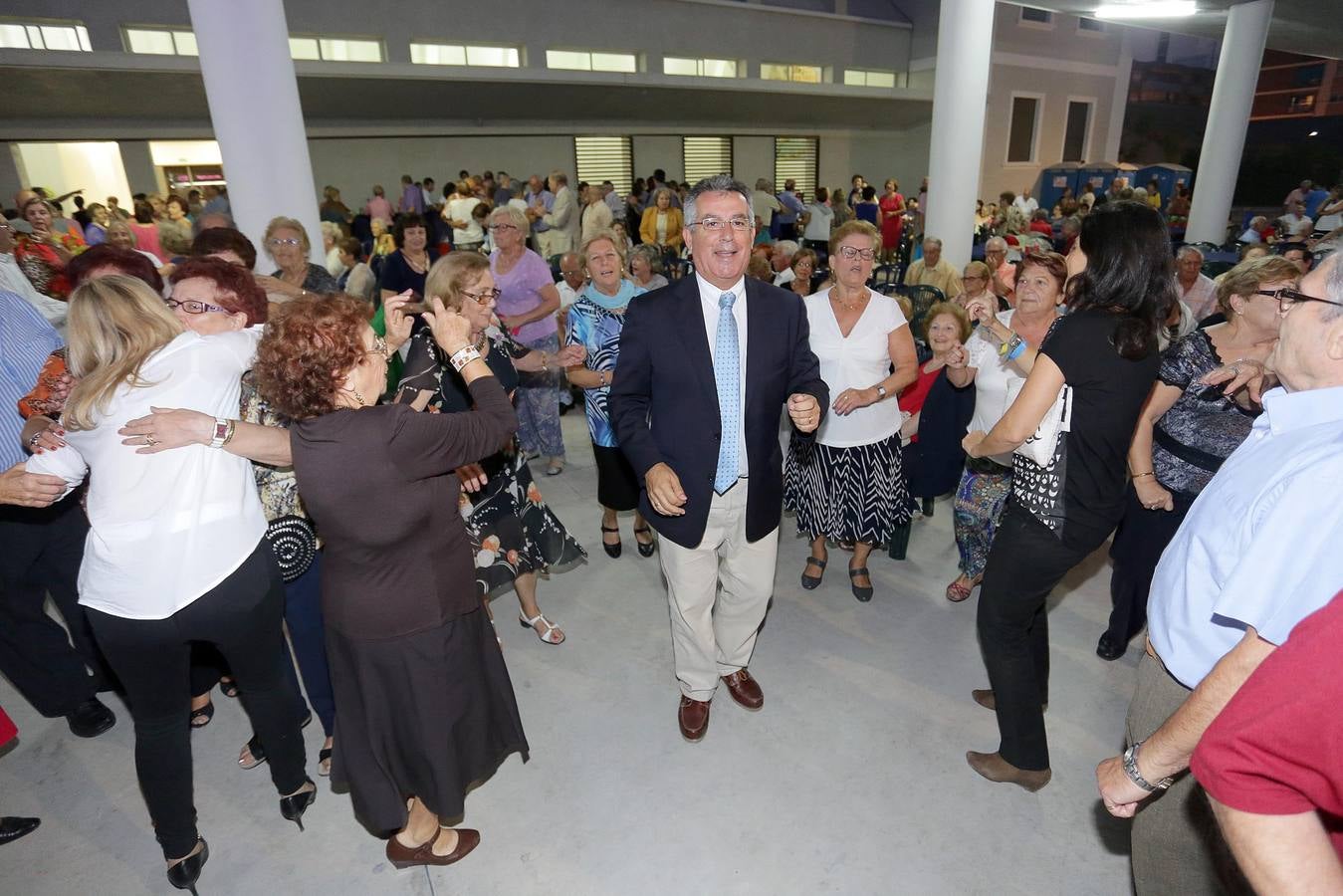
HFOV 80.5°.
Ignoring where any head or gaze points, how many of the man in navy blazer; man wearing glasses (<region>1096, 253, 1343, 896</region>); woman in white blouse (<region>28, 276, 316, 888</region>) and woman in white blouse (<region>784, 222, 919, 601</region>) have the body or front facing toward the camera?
2

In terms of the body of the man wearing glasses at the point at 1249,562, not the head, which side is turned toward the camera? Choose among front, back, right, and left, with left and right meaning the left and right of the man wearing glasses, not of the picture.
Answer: left

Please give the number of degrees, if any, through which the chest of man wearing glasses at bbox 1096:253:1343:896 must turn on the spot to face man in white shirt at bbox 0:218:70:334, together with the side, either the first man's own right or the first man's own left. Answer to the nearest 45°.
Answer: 0° — they already face them

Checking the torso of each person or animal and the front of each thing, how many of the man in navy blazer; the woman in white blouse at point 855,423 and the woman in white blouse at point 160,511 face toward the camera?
2

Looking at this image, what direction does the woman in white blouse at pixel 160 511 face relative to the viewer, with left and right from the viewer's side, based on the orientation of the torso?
facing away from the viewer

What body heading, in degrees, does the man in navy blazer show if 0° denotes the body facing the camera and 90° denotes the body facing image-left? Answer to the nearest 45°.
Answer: approximately 0°

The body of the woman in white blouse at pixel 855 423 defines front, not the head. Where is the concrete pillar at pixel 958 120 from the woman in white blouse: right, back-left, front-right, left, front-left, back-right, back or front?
back

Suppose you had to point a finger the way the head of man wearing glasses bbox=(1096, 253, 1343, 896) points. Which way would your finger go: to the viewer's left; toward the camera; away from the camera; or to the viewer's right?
to the viewer's left

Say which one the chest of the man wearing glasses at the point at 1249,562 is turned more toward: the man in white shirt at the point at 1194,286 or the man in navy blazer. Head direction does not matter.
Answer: the man in navy blazer

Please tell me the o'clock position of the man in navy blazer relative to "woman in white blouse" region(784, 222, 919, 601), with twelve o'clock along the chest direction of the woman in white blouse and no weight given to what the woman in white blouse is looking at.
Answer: The man in navy blazer is roughly at 1 o'clock from the woman in white blouse.

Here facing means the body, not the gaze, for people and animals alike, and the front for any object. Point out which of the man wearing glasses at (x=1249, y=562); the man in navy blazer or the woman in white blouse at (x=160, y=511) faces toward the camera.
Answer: the man in navy blazer

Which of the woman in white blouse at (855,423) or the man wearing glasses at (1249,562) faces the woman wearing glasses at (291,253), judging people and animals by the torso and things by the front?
the man wearing glasses

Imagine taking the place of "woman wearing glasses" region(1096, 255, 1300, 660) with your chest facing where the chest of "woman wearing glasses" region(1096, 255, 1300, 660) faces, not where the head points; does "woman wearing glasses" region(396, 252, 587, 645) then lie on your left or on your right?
on your right
